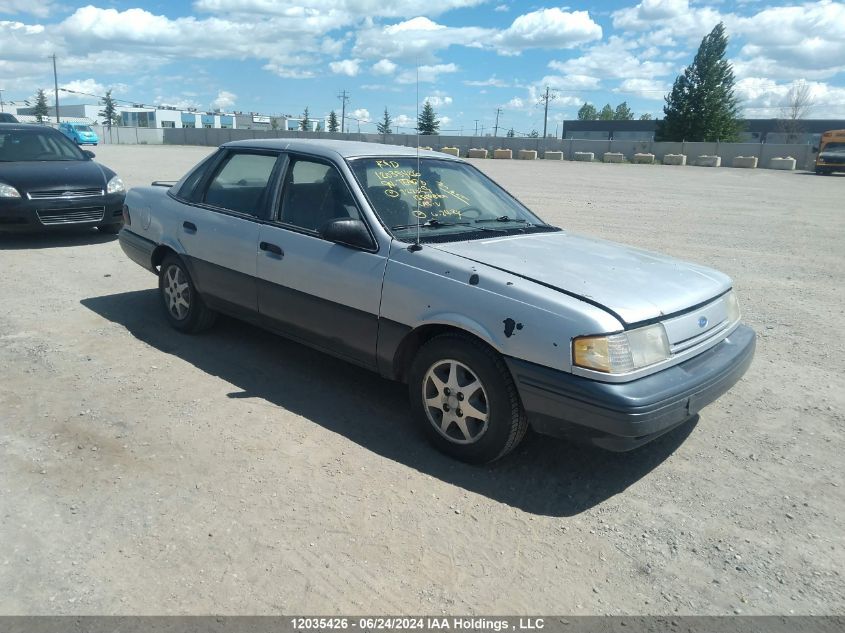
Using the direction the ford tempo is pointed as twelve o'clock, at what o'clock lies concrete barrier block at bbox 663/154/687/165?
The concrete barrier block is roughly at 8 o'clock from the ford tempo.

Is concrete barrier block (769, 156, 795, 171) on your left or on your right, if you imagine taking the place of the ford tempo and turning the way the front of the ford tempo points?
on your left

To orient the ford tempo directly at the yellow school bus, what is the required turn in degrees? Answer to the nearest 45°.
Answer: approximately 90° to its left

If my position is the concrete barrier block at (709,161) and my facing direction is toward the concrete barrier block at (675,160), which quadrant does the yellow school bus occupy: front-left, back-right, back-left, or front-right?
back-left

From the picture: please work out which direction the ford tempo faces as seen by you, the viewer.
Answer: facing the viewer and to the right of the viewer

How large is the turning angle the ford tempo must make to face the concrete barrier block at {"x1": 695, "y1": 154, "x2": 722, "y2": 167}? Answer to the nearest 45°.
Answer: approximately 135° to its left

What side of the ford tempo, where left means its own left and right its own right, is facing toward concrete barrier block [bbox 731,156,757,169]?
left
